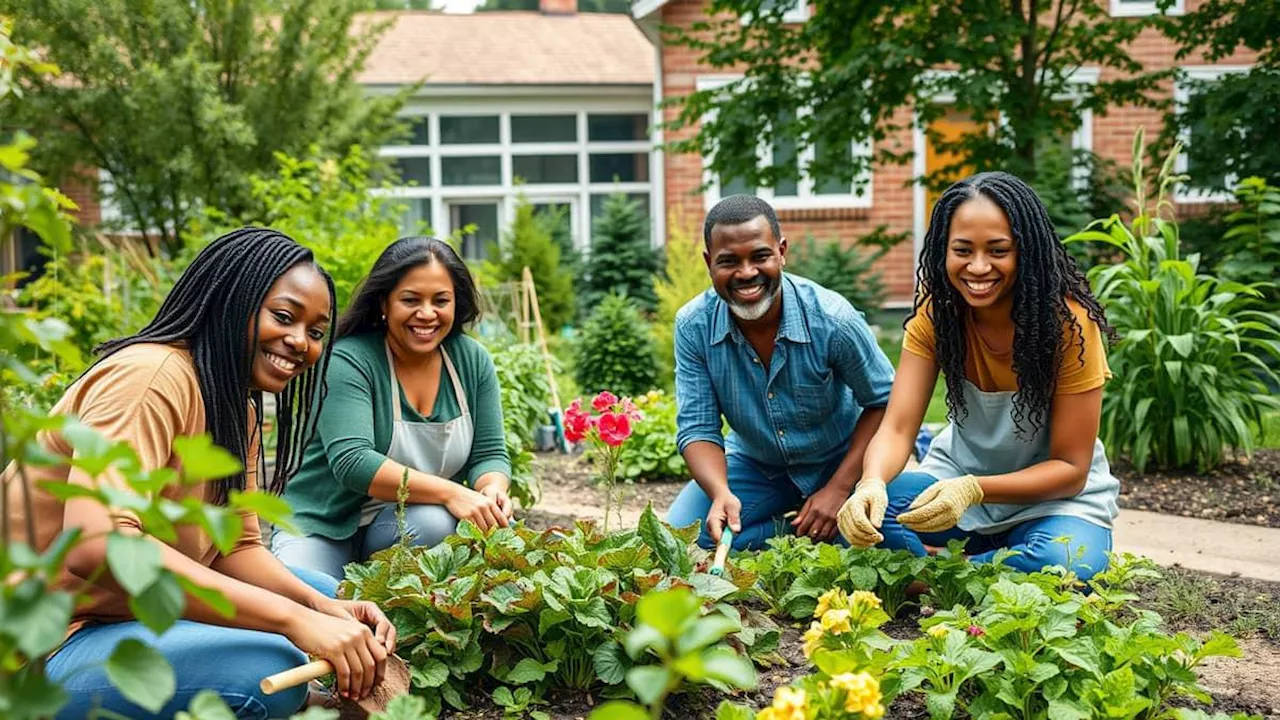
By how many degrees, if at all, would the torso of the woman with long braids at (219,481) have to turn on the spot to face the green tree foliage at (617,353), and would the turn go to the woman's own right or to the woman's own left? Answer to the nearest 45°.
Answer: approximately 45° to the woman's own left

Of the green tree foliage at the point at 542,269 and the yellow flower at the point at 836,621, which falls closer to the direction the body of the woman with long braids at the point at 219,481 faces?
the yellow flower

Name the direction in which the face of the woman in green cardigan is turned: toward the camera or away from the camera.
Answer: toward the camera

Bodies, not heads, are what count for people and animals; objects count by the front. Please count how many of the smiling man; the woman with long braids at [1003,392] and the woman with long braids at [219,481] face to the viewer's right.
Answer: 1

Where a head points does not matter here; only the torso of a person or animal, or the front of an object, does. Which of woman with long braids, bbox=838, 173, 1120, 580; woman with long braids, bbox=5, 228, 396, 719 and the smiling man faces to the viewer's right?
woman with long braids, bbox=5, 228, 396, 719

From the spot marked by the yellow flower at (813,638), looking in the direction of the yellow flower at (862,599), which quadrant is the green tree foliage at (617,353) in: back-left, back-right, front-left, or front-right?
front-left

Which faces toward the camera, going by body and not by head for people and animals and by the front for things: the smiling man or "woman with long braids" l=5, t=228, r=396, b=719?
the smiling man

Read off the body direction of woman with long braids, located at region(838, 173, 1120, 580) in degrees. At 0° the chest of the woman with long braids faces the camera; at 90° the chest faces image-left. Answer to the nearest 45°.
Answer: approximately 45°

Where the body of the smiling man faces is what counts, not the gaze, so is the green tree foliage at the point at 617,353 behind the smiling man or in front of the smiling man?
behind

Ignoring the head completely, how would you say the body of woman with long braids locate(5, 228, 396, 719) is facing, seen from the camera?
to the viewer's right

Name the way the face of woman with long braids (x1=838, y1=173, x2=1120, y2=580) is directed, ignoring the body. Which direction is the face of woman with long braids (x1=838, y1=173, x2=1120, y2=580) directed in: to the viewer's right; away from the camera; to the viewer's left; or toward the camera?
toward the camera

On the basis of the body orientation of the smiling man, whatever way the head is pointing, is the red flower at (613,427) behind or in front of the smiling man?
in front

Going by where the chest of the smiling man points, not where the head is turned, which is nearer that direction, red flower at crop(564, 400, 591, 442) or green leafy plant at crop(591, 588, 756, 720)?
the green leafy plant

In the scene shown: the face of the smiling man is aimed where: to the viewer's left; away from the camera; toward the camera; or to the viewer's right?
toward the camera

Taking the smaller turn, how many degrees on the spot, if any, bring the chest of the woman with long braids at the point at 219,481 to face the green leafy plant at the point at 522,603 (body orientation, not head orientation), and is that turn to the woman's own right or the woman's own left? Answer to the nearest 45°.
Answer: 0° — they already face it

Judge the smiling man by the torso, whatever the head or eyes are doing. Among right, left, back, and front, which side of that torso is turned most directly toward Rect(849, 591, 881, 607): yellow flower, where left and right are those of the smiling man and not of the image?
front

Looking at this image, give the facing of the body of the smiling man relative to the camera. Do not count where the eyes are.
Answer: toward the camera

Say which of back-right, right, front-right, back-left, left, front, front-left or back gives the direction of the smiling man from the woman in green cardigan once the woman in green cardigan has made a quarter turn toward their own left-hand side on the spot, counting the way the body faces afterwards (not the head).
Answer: front-right

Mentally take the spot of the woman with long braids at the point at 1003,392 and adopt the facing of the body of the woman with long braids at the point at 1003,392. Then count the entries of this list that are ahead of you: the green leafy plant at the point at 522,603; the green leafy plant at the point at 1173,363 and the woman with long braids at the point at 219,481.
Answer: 2

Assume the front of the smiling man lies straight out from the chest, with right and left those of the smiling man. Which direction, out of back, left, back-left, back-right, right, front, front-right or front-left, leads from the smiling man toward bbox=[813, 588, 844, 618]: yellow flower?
front

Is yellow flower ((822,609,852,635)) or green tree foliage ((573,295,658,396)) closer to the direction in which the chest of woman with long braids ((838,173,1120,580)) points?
the yellow flower
